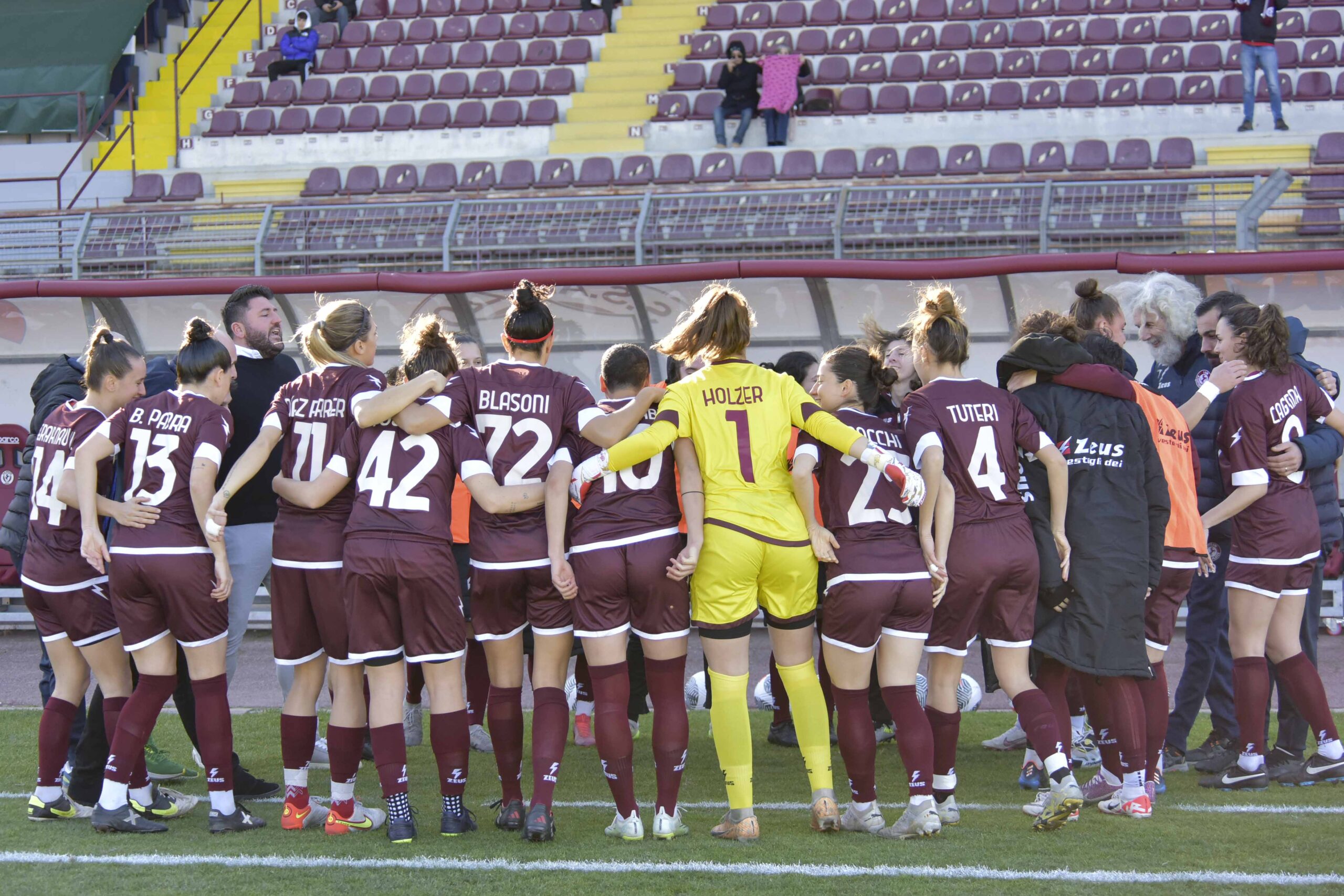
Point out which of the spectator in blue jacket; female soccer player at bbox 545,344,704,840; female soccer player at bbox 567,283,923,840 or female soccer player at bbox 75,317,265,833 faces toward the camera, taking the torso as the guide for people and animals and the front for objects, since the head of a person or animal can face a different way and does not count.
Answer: the spectator in blue jacket

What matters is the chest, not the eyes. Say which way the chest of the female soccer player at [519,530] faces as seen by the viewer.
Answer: away from the camera

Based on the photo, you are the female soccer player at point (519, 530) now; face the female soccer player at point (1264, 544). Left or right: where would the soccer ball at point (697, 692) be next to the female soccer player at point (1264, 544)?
left

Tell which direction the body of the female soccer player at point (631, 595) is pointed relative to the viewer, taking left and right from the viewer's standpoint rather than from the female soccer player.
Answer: facing away from the viewer

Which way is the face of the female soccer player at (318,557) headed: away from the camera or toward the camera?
away from the camera

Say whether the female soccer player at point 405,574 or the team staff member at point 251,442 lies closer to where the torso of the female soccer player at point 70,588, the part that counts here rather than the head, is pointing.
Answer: the team staff member

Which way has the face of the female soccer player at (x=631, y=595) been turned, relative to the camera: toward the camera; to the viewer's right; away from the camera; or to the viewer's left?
away from the camera

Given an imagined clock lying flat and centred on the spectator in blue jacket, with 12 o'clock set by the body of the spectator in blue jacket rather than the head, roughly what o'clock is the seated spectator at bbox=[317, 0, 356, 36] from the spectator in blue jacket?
The seated spectator is roughly at 7 o'clock from the spectator in blue jacket.

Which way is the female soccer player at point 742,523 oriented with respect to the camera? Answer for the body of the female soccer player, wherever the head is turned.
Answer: away from the camera

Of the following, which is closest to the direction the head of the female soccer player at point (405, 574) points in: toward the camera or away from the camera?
away from the camera

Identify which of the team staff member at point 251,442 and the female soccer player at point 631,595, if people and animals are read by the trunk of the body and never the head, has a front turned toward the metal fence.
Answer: the female soccer player

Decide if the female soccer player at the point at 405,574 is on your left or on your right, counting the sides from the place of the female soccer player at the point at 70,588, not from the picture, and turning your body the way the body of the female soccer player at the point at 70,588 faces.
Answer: on your right

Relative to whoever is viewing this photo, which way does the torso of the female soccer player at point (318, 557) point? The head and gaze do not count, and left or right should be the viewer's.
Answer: facing away from the viewer and to the right of the viewer
